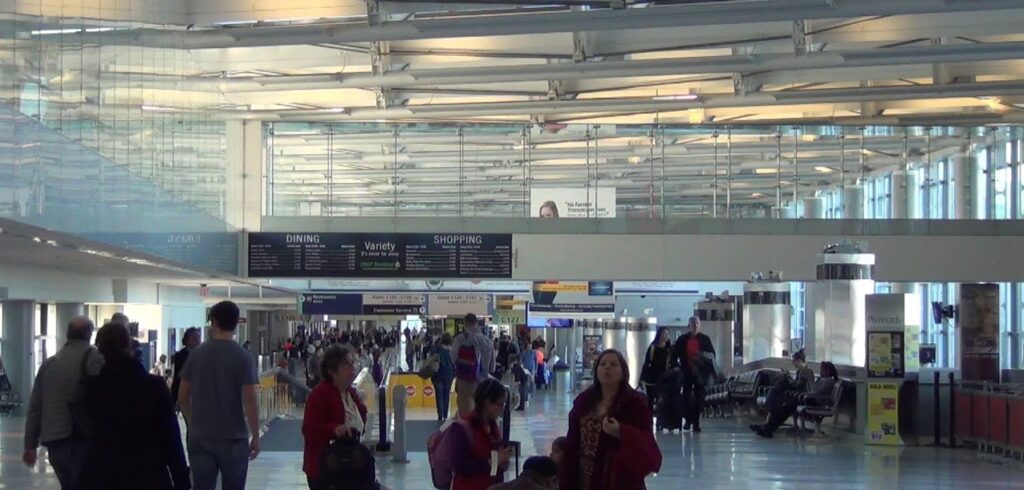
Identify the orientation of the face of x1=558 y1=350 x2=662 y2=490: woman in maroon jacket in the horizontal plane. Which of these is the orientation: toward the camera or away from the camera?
toward the camera

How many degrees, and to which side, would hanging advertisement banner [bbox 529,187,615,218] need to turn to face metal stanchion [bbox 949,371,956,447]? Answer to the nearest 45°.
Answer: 0° — it already faces it

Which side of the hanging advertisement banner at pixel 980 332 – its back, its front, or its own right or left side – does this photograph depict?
front

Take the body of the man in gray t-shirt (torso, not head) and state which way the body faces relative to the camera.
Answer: away from the camera

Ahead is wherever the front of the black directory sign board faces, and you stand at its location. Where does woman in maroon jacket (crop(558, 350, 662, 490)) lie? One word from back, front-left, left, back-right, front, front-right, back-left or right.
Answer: front

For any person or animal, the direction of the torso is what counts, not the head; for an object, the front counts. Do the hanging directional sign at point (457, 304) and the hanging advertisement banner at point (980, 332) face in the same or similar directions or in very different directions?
same or similar directions

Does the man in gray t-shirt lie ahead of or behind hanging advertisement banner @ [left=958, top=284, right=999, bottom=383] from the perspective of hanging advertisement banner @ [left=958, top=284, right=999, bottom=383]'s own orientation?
ahead

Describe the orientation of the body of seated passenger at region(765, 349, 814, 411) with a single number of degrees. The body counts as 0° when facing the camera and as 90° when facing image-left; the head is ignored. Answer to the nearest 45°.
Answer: approximately 90°

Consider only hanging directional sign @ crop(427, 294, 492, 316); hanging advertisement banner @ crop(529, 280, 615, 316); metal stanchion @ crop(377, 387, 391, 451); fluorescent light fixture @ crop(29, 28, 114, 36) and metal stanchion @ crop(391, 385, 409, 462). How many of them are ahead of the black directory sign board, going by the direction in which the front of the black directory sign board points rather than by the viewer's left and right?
3

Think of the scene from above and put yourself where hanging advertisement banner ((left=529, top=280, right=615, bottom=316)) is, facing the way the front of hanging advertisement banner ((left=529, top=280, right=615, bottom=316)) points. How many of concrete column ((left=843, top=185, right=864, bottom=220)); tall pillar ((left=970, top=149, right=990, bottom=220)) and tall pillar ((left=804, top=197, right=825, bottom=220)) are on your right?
0

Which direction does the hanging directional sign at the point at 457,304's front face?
toward the camera

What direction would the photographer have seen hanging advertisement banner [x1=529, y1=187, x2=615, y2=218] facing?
facing the viewer
